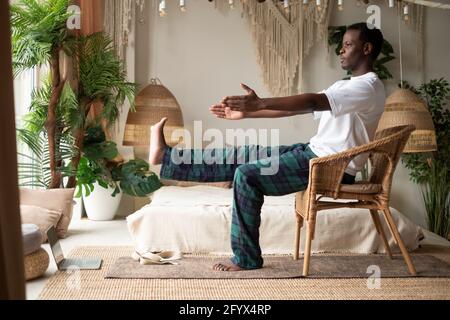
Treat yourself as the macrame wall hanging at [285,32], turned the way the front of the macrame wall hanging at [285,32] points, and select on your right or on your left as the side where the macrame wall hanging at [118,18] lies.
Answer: on your right

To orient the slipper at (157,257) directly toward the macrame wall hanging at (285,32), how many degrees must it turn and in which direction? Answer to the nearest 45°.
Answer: approximately 135° to its right

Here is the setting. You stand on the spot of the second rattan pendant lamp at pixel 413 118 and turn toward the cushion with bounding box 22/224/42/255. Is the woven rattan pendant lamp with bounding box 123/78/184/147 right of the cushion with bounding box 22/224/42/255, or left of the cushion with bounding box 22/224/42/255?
right

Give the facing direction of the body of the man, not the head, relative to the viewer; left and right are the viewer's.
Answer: facing to the left of the viewer

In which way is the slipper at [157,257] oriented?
to the viewer's left

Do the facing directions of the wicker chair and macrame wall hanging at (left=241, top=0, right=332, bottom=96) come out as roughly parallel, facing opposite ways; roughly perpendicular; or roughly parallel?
roughly perpendicular

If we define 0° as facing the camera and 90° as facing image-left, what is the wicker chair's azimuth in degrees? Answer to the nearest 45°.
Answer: approximately 90°

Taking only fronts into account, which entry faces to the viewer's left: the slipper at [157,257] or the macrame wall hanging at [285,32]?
the slipper

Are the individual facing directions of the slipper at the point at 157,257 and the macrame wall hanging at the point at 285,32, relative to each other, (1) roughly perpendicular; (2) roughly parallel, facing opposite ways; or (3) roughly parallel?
roughly perpendicular

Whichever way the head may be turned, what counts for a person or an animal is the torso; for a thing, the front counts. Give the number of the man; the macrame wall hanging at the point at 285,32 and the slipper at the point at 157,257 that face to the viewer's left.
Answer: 2
